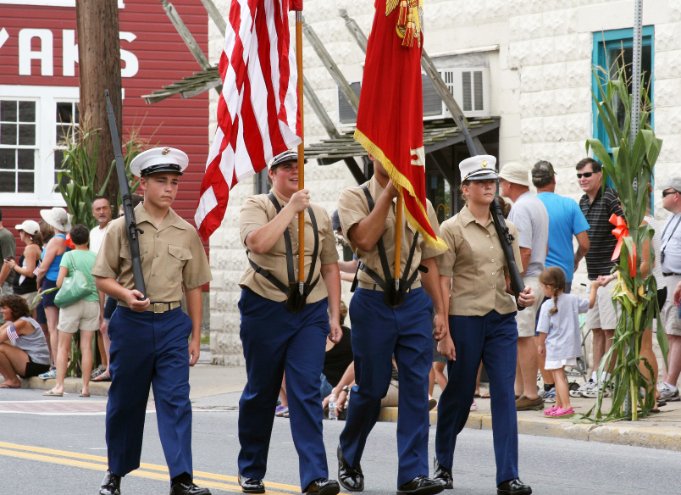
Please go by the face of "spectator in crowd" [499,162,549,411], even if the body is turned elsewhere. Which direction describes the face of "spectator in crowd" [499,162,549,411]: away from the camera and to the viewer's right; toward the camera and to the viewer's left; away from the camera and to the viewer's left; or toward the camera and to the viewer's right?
away from the camera and to the viewer's left

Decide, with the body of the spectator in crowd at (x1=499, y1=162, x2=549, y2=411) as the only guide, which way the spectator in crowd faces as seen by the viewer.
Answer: to the viewer's left

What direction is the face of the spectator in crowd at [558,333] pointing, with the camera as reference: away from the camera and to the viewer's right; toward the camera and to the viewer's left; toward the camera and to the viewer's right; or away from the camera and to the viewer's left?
away from the camera and to the viewer's left
